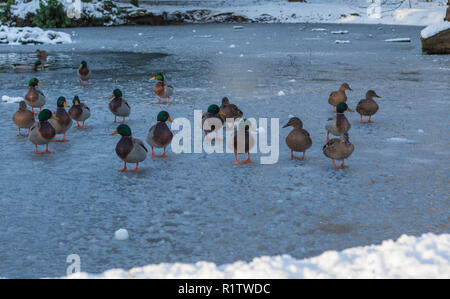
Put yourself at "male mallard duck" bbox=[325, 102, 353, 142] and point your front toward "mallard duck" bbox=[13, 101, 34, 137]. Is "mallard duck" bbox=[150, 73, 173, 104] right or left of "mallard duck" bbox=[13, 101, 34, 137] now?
right

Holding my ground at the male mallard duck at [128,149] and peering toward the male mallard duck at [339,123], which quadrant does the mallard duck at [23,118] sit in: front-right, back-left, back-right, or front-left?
back-left

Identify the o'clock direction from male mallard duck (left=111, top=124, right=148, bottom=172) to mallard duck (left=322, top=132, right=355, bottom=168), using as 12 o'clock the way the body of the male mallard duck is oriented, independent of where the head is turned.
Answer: The mallard duck is roughly at 8 o'clock from the male mallard duck.

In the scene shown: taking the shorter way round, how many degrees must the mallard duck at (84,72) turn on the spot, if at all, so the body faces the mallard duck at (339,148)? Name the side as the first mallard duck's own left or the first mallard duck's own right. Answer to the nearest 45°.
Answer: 0° — it already faces it

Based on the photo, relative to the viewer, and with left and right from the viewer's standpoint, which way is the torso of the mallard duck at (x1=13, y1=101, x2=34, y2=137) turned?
facing the viewer

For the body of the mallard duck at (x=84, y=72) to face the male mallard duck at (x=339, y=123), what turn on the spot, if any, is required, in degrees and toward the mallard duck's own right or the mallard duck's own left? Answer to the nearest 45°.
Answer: approximately 45° to the mallard duck's own left

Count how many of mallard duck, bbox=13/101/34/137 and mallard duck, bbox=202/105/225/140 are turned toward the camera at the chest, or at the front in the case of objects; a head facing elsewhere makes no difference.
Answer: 1
